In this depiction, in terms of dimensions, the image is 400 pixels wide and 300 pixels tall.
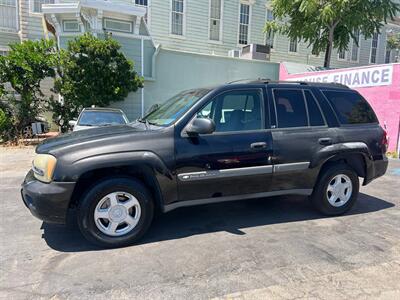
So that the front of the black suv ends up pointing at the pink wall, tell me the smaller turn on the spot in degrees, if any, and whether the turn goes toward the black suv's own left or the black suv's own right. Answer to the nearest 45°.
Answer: approximately 180°

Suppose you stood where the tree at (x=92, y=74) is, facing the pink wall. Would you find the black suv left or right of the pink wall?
right

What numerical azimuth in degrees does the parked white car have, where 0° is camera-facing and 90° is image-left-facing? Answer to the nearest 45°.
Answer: approximately 0°

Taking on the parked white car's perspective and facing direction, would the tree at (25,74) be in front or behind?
behind

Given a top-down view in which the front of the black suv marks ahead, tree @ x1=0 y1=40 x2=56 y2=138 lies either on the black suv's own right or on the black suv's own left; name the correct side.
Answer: on the black suv's own right

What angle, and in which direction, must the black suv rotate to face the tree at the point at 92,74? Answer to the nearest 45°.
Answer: approximately 90° to its right

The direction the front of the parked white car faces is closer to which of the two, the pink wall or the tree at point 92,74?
the pink wall

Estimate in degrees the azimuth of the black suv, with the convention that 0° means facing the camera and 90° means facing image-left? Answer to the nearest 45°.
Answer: approximately 45°

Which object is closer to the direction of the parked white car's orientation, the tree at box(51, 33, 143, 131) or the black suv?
the black suv
